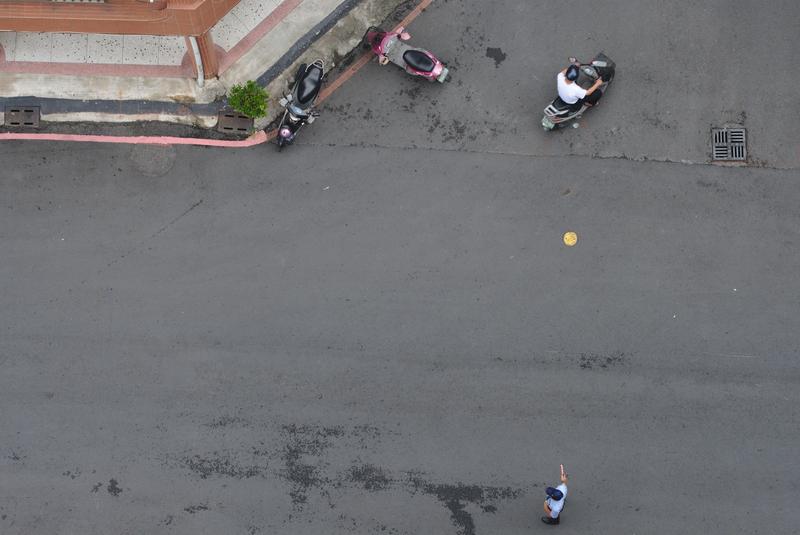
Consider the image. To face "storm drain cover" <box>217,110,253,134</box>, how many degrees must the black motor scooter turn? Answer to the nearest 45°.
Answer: approximately 45° to its right

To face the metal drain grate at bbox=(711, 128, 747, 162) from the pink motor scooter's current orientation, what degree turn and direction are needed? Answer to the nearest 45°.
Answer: approximately 135° to its right

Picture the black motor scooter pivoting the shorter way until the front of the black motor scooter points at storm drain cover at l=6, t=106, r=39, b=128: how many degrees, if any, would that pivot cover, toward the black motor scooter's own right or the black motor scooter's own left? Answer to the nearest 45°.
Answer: approximately 45° to the black motor scooter's own right

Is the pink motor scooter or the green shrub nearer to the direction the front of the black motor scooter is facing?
the green shrub

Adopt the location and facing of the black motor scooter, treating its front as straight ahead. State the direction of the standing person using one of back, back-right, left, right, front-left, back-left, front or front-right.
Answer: left

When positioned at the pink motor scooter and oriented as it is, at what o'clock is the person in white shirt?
The person in white shirt is roughly at 5 o'clock from the pink motor scooter.

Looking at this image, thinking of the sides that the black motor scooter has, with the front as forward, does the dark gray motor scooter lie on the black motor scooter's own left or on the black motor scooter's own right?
on the black motor scooter's own left

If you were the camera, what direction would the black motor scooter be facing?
facing the viewer and to the left of the viewer

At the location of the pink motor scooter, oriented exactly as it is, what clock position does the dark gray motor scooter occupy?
The dark gray motor scooter is roughly at 5 o'clock from the pink motor scooter.
